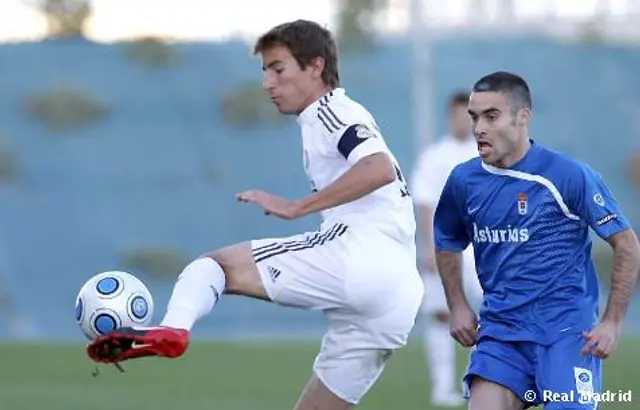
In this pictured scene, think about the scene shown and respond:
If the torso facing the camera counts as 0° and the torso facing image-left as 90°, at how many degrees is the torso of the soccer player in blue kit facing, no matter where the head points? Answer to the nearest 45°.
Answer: approximately 45°

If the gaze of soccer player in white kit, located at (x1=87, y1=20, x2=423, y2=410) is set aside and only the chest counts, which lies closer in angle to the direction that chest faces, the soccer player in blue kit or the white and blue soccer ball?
the white and blue soccer ball

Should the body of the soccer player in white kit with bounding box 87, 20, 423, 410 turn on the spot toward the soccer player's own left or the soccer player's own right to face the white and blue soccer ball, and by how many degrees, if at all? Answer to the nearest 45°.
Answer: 0° — they already face it

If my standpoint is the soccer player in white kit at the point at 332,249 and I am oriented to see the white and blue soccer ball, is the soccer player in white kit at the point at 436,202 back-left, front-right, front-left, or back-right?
back-right

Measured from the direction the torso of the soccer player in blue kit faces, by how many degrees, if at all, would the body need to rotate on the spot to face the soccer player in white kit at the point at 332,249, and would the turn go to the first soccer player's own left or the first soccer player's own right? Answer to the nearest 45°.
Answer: approximately 45° to the first soccer player's own right

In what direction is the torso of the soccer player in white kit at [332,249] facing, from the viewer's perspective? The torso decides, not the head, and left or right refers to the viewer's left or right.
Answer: facing to the left of the viewer

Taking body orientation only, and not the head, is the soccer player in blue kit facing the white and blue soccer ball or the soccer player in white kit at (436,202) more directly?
the white and blue soccer ball

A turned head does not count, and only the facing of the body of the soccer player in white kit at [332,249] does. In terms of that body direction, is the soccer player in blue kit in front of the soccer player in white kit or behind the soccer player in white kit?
behind

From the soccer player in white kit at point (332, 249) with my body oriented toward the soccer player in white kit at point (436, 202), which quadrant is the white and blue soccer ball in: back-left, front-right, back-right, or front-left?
back-left

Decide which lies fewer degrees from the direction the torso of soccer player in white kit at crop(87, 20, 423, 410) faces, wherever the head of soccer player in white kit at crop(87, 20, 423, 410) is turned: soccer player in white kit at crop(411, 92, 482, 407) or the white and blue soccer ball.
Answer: the white and blue soccer ball
